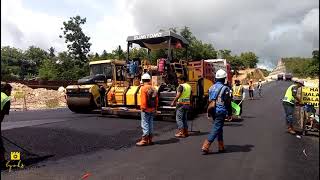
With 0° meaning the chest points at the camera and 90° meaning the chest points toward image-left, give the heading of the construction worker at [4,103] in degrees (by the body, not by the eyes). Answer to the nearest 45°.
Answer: approximately 270°

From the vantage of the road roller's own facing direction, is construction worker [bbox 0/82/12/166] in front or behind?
in front

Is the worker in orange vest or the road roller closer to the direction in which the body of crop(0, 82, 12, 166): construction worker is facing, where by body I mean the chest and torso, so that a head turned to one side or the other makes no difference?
the worker in orange vest

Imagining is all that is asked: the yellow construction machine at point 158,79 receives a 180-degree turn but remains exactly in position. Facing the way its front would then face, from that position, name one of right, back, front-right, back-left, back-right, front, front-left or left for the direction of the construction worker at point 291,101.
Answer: left

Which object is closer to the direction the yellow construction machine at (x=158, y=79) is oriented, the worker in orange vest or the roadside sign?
the roadside sign

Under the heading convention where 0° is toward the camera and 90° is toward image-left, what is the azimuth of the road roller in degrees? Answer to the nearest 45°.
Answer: approximately 45°
